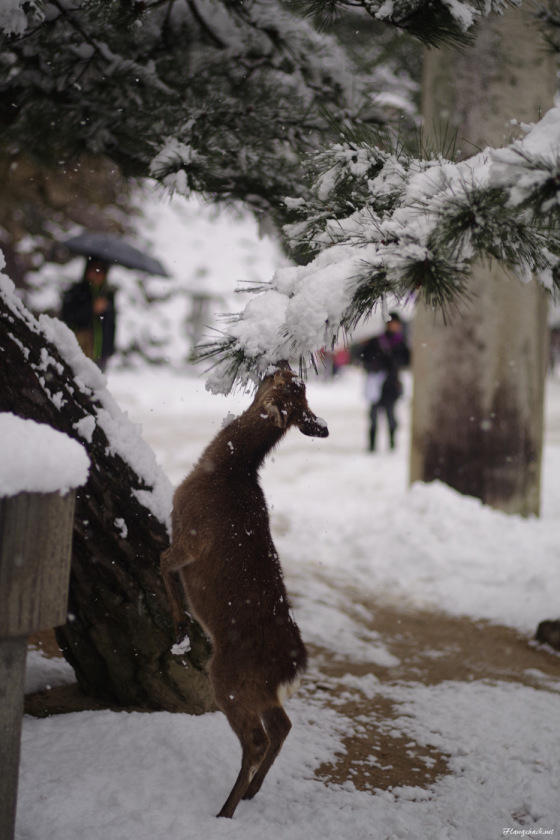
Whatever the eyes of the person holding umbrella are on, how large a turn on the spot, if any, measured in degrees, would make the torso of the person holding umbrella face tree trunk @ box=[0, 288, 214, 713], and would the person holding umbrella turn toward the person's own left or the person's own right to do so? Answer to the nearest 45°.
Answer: approximately 45° to the person's own right

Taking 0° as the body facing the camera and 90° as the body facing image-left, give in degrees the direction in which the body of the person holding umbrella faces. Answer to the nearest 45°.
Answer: approximately 315°

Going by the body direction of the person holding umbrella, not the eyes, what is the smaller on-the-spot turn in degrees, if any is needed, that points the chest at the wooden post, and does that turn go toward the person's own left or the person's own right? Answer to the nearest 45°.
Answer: approximately 45° to the person's own right

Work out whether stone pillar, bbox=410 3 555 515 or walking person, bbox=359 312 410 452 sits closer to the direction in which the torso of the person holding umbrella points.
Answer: the stone pillar

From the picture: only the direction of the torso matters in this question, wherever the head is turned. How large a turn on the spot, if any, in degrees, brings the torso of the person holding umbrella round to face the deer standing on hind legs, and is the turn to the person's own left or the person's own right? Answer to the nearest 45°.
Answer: approximately 45° to the person's own right

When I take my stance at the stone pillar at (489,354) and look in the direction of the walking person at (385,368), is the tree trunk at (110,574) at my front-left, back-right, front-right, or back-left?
back-left

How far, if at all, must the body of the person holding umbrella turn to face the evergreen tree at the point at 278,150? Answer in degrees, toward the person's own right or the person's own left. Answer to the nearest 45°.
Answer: approximately 45° to the person's own right

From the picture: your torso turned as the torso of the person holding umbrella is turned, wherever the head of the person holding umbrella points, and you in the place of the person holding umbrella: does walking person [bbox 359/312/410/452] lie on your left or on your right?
on your left

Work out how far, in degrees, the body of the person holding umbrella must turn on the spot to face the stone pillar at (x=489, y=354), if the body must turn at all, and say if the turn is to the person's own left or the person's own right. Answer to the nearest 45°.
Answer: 0° — they already face it
